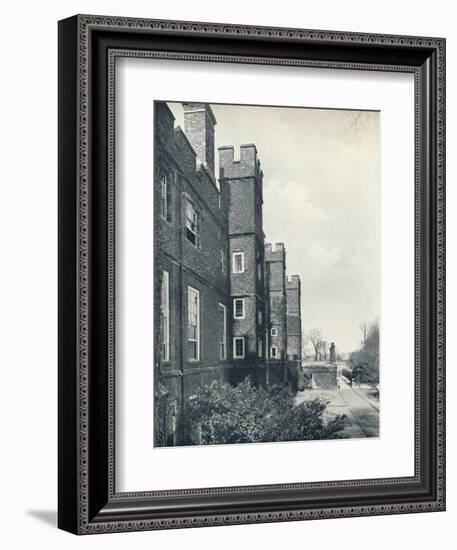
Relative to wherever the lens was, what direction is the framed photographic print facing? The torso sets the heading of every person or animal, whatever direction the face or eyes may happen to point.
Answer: facing the viewer and to the right of the viewer
